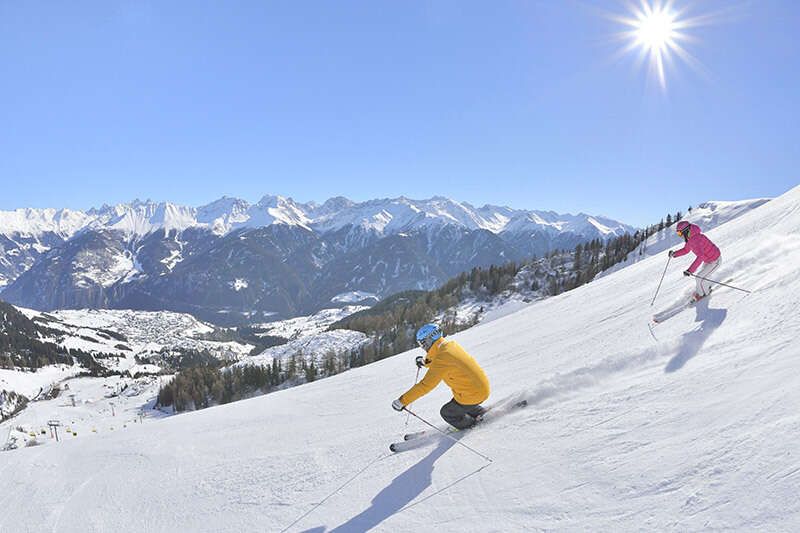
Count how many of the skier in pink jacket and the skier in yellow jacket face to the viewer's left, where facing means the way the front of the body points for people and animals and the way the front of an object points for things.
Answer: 2

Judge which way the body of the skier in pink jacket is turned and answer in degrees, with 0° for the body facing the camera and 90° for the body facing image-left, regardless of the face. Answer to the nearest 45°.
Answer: approximately 90°

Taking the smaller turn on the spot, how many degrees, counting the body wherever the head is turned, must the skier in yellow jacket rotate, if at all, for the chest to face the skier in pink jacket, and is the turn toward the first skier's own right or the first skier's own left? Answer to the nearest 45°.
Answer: approximately 135° to the first skier's own right

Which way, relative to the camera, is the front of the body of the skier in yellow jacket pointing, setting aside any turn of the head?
to the viewer's left

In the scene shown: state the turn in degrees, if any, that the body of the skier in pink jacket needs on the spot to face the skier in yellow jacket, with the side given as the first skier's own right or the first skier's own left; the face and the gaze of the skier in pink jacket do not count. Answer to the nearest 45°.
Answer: approximately 45° to the first skier's own left
